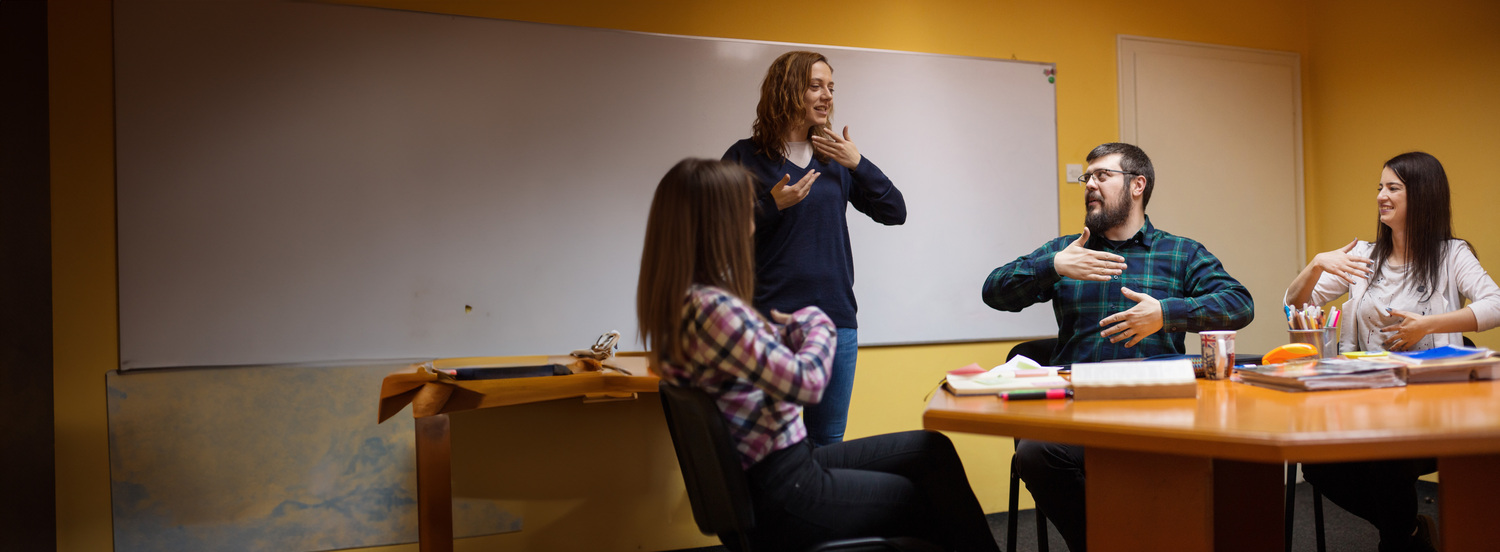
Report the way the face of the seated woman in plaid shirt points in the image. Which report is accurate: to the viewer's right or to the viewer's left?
to the viewer's right

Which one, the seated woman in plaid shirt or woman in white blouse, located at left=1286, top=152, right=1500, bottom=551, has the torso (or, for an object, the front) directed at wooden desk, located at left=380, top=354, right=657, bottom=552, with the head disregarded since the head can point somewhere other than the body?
the woman in white blouse

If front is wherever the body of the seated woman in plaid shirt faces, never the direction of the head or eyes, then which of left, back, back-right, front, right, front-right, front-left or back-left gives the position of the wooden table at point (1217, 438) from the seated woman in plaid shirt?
front

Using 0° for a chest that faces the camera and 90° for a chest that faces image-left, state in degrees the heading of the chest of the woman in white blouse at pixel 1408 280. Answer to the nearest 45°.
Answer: approximately 45°

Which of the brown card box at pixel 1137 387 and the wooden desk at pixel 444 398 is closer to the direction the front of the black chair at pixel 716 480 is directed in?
the brown card box

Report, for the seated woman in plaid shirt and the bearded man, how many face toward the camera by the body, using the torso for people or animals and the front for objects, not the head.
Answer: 1

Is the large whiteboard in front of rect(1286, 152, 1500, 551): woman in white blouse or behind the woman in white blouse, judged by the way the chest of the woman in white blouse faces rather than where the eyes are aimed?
in front

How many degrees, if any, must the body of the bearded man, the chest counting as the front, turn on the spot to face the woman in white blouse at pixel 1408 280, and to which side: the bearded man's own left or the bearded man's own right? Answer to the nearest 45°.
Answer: approximately 135° to the bearded man's own left

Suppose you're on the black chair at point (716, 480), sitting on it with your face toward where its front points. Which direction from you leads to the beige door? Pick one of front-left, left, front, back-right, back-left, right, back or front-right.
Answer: front-left

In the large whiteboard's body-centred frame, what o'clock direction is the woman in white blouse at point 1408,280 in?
The woman in white blouse is roughly at 11 o'clock from the large whiteboard.

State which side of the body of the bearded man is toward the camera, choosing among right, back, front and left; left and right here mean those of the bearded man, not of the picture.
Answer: front

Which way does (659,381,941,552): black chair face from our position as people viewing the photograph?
facing to the right of the viewer

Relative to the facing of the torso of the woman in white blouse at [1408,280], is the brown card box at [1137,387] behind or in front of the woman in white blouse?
in front
